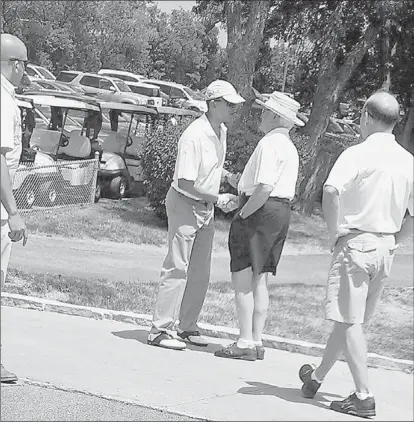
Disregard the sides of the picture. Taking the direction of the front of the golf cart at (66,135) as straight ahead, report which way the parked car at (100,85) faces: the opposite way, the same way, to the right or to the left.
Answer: to the left

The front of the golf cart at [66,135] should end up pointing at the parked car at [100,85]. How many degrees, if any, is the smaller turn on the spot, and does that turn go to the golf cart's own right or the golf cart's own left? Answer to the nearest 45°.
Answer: approximately 135° to the golf cart's own right

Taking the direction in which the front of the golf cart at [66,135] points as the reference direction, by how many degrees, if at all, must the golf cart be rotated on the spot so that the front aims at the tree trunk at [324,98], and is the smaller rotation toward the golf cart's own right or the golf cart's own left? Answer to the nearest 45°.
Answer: approximately 180°

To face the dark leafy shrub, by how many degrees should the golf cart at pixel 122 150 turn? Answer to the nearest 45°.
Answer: approximately 45° to its left

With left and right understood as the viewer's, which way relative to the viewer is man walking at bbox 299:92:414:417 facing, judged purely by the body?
facing away from the viewer and to the left of the viewer

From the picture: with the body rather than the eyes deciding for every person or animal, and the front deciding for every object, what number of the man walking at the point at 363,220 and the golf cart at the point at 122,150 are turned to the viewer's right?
0

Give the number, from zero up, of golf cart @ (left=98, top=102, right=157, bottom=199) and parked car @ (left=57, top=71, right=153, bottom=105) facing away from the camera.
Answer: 0

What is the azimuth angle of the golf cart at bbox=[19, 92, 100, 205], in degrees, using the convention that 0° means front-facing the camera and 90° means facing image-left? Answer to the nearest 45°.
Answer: approximately 45°

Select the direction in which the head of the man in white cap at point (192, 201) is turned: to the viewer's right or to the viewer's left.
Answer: to the viewer's right

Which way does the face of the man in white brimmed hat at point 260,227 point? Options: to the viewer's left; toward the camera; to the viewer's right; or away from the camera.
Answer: to the viewer's left

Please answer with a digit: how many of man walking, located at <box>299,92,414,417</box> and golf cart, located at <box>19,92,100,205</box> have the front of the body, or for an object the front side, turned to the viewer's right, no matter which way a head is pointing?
0

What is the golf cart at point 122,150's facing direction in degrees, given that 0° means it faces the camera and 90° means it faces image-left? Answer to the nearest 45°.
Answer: approximately 45°

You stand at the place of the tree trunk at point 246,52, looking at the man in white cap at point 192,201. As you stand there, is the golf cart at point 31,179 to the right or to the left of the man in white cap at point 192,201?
right

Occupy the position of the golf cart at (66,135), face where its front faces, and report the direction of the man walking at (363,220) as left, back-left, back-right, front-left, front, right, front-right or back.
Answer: front-left
